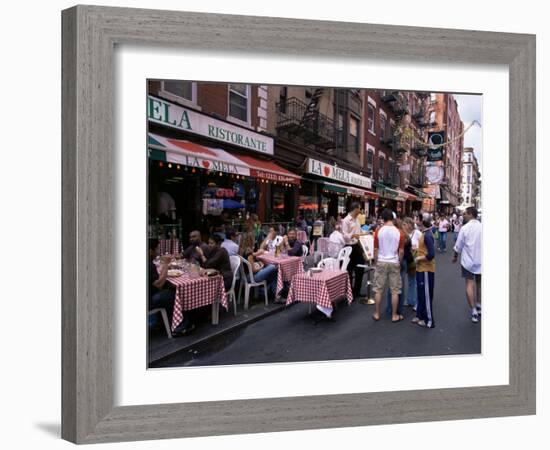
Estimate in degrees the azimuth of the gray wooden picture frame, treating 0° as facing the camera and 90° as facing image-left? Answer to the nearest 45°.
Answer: approximately 315°

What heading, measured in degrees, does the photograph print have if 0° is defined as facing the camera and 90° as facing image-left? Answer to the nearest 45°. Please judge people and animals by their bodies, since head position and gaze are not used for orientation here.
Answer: approximately 315°
